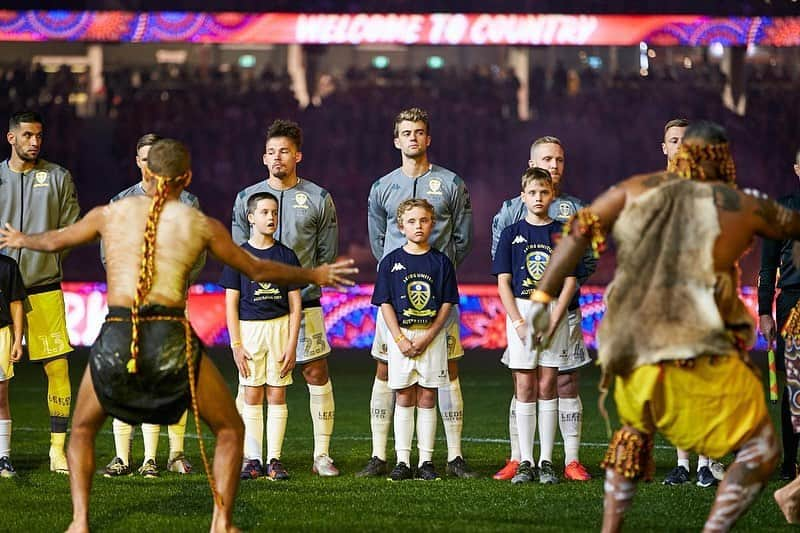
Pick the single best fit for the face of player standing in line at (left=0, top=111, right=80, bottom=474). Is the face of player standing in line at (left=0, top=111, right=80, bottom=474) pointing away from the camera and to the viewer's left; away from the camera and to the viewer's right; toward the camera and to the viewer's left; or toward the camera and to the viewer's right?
toward the camera and to the viewer's right

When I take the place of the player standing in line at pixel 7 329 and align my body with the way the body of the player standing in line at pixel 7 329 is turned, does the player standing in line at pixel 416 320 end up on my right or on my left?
on my left

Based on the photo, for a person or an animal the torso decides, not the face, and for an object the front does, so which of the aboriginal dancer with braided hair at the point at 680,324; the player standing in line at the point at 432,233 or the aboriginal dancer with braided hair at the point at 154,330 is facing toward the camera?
the player standing in line

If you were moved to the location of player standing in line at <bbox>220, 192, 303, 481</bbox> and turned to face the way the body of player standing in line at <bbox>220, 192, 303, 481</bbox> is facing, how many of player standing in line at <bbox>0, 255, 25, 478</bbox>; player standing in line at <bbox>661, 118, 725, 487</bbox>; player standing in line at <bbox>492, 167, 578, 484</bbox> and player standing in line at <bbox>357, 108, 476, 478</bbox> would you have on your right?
1

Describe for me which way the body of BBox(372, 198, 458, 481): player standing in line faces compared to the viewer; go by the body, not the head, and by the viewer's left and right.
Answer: facing the viewer

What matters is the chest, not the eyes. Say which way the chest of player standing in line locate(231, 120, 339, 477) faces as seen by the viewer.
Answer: toward the camera

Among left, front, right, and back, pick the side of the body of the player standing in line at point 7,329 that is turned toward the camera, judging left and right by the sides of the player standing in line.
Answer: front

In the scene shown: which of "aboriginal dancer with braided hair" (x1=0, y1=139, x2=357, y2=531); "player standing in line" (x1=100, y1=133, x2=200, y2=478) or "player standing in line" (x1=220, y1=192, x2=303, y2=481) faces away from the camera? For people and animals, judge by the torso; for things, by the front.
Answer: the aboriginal dancer with braided hair

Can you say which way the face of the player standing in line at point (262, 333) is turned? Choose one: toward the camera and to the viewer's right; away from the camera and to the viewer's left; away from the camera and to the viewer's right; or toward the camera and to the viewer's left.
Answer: toward the camera and to the viewer's right

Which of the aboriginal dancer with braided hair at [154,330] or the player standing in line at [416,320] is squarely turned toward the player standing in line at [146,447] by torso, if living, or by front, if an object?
the aboriginal dancer with braided hair

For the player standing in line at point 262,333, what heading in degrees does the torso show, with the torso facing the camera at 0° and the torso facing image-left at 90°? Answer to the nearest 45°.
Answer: approximately 0°
